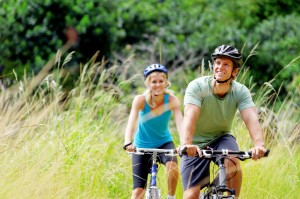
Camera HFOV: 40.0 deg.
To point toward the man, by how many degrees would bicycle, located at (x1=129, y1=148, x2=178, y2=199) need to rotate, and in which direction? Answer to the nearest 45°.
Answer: approximately 45° to its left

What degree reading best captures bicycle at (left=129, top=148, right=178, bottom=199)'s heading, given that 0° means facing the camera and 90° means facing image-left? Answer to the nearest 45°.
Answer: approximately 0°

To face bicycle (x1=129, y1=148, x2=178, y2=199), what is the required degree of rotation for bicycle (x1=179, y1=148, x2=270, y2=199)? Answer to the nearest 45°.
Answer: approximately 135° to its right
